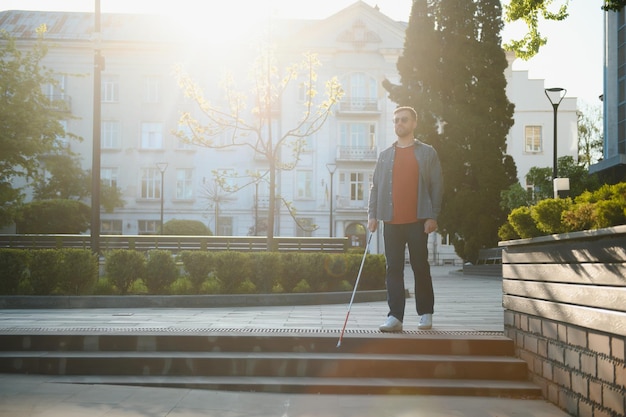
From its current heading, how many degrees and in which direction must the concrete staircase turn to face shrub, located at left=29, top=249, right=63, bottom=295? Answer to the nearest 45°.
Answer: approximately 135° to its right

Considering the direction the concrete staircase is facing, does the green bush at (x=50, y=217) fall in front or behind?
behind

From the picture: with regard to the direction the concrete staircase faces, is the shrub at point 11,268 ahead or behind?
behind

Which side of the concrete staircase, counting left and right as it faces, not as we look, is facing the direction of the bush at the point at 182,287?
back

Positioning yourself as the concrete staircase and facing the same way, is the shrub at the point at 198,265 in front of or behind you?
behind

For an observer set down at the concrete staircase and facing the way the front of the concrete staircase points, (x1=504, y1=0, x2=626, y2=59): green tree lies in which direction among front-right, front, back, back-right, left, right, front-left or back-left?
back-left

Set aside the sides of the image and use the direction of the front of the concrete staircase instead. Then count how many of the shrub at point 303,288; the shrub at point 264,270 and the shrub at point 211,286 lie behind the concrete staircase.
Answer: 3

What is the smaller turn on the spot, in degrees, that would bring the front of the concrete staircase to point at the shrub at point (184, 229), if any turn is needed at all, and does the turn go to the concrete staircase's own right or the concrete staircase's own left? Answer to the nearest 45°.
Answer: approximately 180°

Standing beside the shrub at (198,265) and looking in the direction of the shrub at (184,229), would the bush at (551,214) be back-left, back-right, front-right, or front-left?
back-right

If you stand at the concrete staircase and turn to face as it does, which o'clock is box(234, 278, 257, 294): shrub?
The shrub is roughly at 6 o'clock from the concrete staircase.

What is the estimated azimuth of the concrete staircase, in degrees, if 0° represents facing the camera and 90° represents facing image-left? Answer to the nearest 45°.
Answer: approximately 0°

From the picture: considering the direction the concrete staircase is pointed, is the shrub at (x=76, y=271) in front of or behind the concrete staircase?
behind

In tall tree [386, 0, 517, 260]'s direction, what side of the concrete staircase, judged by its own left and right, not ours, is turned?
back

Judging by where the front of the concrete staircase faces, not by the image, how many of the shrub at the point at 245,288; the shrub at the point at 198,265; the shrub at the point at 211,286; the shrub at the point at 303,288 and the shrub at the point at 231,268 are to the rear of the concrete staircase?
5
